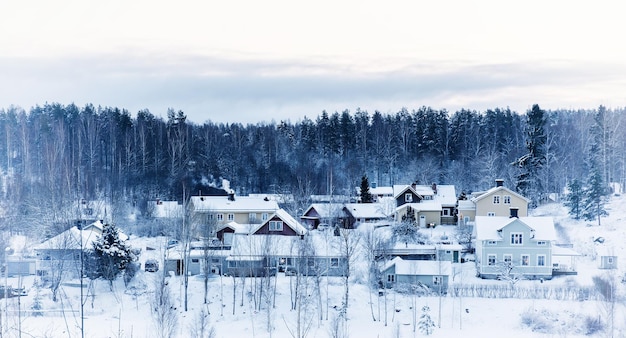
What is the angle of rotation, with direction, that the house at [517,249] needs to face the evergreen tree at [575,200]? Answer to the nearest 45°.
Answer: approximately 180°

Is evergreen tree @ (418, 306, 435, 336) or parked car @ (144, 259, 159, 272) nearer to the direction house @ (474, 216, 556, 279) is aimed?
the evergreen tree

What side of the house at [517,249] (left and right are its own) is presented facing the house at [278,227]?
right

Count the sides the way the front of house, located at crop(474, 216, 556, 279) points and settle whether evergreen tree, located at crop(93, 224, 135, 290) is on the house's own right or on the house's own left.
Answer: on the house's own right

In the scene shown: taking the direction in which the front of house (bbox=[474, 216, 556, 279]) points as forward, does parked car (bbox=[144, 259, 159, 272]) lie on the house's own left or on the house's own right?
on the house's own right

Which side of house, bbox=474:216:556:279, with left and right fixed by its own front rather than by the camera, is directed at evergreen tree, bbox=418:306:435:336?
front

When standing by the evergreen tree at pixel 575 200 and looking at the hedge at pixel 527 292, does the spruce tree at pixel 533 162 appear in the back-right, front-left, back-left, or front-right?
back-right

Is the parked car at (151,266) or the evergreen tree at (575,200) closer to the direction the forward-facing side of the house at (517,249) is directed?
the parked car

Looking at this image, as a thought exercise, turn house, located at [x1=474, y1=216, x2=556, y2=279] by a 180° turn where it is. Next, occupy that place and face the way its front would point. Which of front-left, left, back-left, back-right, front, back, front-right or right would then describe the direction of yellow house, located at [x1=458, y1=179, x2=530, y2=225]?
front

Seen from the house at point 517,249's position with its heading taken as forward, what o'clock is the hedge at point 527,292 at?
The hedge is roughly at 12 o'clock from the house.

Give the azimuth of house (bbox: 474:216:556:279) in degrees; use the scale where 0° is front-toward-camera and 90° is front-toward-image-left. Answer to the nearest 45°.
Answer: approximately 0°

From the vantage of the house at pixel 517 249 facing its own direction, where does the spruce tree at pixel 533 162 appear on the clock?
The spruce tree is roughly at 6 o'clock from the house.
